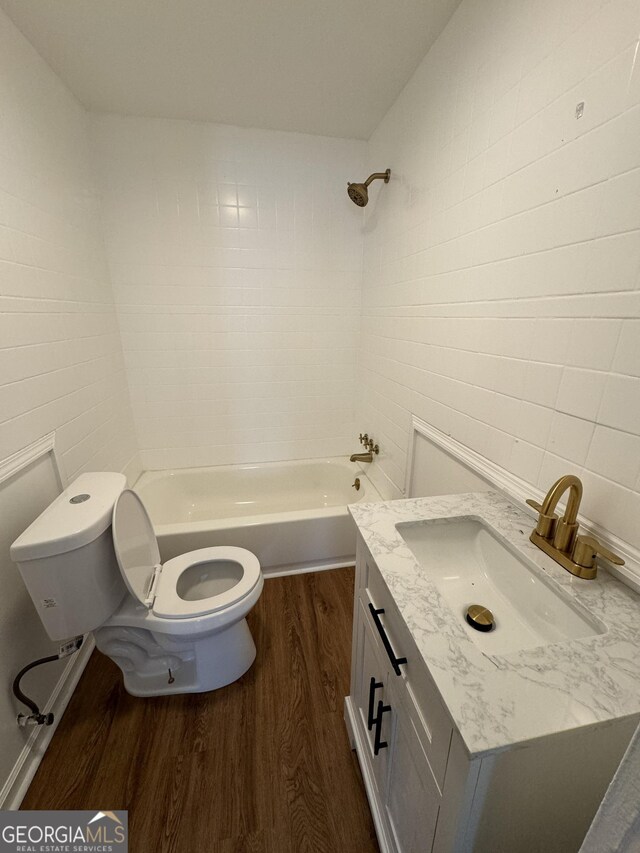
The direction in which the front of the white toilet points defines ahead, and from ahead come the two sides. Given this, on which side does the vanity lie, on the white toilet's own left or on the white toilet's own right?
on the white toilet's own right

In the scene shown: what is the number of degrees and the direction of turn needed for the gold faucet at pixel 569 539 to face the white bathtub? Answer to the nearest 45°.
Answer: approximately 45° to its right

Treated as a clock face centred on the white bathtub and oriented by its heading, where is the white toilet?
The white toilet is roughly at 1 o'clock from the white bathtub.

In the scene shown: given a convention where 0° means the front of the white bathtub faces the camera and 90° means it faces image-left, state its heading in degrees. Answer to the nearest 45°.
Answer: approximately 0°

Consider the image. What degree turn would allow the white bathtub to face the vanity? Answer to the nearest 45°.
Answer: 0° — it already faces it

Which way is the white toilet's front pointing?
to the viewer's right

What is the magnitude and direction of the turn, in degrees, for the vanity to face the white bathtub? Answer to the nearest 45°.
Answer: approximately 90° to its right

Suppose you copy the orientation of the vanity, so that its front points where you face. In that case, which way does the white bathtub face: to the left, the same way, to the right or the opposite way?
to the left

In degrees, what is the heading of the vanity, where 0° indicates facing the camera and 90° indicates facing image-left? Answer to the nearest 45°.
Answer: approximately 45°

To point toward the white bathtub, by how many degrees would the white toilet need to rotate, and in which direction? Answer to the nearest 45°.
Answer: approximately 45° to its left
